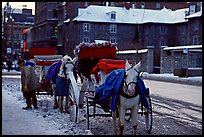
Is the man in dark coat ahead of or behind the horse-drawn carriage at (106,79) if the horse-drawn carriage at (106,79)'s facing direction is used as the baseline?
behind

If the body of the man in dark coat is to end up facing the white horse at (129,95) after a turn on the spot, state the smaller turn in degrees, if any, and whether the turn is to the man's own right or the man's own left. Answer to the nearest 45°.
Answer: approximately 90° to the man's own left

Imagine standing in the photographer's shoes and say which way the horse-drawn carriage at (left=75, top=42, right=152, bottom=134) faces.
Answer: facing the viewer and to the right of the viewer

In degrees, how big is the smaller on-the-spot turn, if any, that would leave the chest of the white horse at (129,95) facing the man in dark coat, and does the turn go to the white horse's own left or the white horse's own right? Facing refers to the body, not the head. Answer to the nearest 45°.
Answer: approximately 180°
